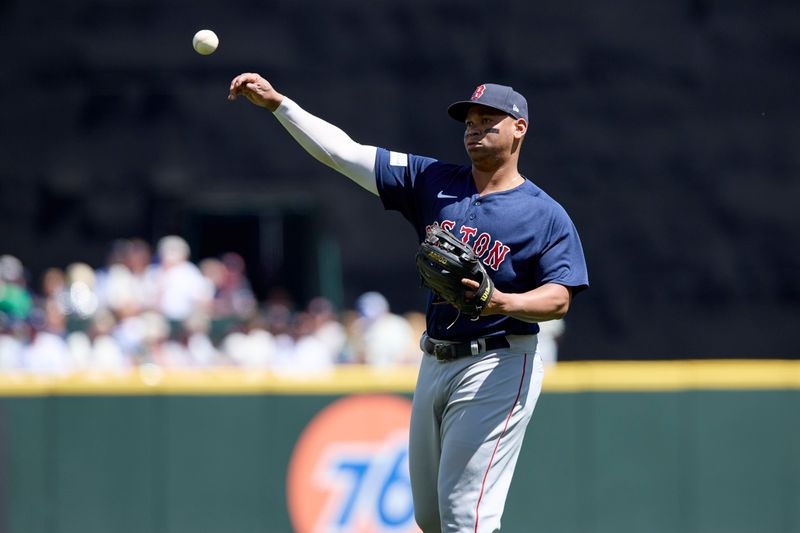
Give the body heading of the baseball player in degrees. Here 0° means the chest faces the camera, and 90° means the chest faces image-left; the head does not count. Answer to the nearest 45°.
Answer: approximately 45°

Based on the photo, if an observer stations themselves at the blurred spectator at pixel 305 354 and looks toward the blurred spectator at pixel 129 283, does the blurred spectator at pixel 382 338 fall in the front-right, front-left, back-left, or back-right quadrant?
back-right

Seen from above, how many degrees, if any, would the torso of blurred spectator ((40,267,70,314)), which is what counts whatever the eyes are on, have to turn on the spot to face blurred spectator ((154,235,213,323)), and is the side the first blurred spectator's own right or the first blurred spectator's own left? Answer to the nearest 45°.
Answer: approximately 45° to the first blurred spectator's own left

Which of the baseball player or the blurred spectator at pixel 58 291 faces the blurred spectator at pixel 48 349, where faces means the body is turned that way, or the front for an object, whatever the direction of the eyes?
the blurred spectator at pixel 58 291

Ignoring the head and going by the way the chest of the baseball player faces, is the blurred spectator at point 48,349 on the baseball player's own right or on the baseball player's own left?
on the baseball player's own right

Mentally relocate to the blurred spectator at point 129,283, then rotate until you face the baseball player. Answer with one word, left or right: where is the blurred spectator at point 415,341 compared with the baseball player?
left

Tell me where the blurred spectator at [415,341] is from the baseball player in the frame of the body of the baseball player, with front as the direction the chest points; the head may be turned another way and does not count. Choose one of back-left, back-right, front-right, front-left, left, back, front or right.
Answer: back-right
